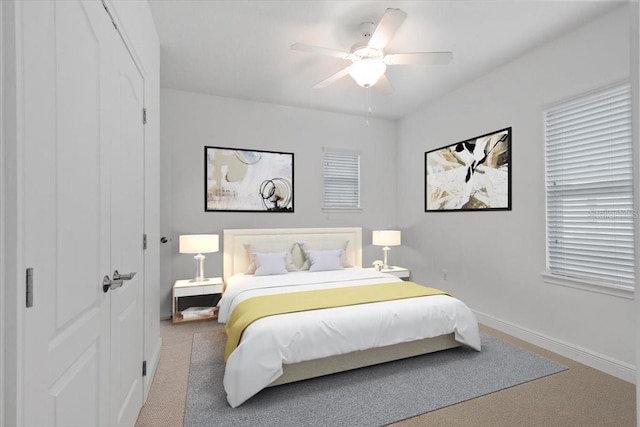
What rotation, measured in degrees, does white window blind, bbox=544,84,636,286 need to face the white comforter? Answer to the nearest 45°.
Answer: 0° — it already faces it

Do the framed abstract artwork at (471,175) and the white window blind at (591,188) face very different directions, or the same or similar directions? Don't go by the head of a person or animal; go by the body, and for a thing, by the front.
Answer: same or similar directions

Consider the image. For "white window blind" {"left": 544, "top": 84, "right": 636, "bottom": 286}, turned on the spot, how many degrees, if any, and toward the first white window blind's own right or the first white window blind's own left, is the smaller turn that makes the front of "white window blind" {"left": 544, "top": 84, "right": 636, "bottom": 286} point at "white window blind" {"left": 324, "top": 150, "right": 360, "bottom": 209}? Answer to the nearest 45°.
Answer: approximately 45° to the first white window blind's own right

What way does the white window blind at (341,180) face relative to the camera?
toward the camera

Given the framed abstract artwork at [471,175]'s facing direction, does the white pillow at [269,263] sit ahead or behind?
ahead

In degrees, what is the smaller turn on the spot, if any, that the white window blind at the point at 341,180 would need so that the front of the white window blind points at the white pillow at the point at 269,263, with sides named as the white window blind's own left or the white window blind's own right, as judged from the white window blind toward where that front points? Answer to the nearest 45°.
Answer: approximately 45° to the white window blind's own right

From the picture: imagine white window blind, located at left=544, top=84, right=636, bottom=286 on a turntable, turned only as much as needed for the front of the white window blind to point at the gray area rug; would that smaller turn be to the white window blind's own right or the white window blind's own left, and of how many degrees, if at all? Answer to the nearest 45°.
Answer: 0° — it already faces it

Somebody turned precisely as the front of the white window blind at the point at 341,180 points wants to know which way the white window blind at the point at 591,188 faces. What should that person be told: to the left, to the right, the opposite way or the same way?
to the right

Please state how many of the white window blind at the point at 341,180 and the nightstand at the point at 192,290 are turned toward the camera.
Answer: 2

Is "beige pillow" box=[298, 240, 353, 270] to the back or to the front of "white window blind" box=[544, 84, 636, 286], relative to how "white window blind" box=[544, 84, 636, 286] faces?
to the front

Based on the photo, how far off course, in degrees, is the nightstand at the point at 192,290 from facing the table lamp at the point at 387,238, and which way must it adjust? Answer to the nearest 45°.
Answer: approximately 90° to its left

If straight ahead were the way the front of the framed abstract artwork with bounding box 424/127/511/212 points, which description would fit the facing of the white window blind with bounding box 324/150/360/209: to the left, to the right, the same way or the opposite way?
to the left

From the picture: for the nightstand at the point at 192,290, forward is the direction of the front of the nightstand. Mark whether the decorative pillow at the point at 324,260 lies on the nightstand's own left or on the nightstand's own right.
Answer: on the nightstand's own left

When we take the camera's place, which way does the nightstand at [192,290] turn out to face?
facing the viewer

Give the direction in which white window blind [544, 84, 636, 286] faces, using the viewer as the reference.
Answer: facing the viewer and to the left of the viewer

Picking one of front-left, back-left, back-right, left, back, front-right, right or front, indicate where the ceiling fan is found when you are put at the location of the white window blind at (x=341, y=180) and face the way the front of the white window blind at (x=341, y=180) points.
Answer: front

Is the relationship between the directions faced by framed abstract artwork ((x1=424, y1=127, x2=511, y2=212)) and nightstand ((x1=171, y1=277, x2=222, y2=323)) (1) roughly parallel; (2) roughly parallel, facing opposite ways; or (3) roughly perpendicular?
roughly perpendicular

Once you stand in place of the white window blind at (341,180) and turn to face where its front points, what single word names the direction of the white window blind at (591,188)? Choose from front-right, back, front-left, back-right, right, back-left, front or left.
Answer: front-left
